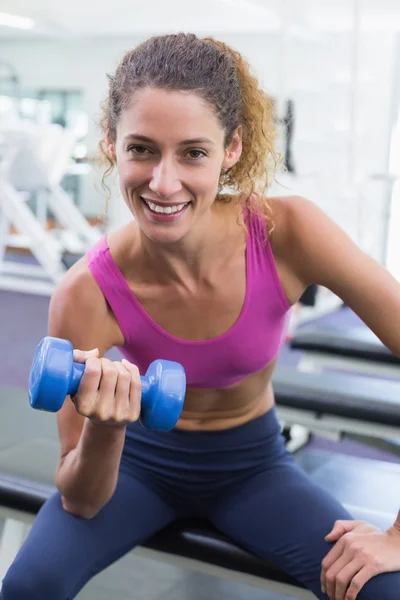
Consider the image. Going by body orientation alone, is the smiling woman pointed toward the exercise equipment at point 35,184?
no

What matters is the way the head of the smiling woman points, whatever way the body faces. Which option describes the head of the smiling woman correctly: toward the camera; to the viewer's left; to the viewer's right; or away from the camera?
toward the camera

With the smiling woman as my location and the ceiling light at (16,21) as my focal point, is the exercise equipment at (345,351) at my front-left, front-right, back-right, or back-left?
front-right

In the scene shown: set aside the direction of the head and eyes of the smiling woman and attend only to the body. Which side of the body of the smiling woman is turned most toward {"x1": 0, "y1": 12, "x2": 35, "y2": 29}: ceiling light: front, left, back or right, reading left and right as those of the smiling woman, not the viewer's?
back

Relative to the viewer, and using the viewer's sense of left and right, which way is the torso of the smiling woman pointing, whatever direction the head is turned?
facing the viewer

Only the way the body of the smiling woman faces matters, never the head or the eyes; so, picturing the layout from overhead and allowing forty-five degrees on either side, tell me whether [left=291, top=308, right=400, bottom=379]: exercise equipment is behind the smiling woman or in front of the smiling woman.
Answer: behind

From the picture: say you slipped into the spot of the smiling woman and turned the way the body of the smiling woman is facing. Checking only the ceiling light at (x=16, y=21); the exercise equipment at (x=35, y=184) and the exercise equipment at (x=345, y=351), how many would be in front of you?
0
